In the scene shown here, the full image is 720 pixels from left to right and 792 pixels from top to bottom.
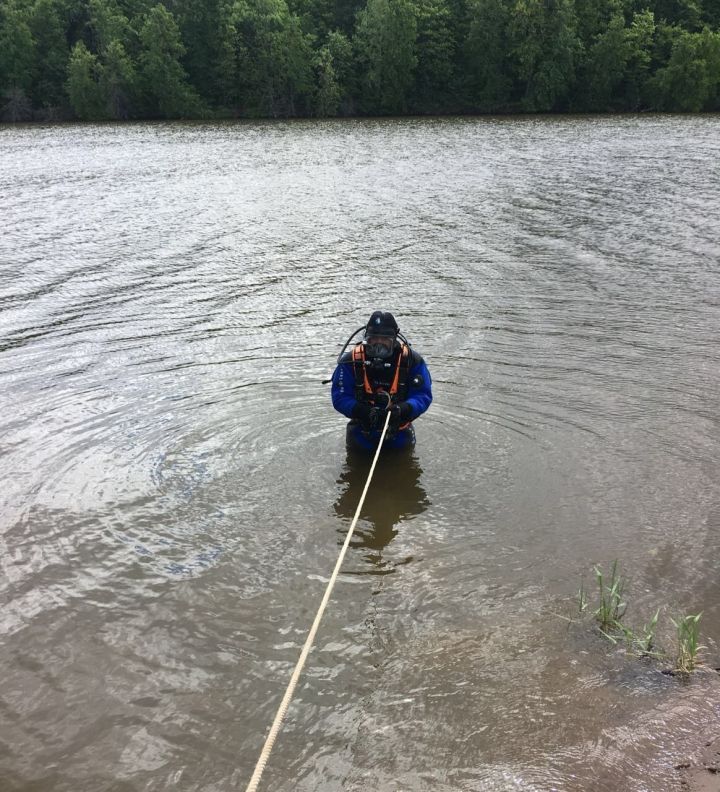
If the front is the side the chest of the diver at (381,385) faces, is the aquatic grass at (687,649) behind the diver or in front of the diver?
in front

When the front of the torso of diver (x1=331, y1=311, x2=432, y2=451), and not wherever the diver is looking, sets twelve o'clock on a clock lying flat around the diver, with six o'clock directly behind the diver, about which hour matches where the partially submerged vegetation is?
The partially submerged vegetation is roughly at 11 o'clock from the diver.

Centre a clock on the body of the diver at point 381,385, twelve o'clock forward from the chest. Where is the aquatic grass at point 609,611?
The aquatic grass is roughly at 11 o'clock from the diver.

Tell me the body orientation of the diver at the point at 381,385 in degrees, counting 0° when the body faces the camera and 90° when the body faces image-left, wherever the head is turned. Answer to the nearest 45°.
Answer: approximately 0°

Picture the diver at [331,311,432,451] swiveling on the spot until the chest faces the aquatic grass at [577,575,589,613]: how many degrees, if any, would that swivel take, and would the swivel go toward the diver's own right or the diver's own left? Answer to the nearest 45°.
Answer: approximately 45° to the diver's own left
